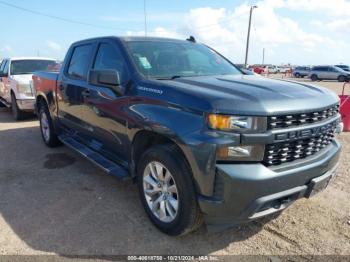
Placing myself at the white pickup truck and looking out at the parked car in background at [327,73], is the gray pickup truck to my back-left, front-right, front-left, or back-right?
back-right

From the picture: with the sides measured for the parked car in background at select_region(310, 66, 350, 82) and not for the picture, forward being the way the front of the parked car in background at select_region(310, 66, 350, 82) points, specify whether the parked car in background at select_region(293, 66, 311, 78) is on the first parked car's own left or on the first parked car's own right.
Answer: on the first parked car's own left

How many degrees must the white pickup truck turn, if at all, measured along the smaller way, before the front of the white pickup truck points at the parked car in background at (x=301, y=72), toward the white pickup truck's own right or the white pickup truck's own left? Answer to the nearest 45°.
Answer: approximately 90° to the white pickup truck's own left

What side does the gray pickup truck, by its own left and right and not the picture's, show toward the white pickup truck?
back

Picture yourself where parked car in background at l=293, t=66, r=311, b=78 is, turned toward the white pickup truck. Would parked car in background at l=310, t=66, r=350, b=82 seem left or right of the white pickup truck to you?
left

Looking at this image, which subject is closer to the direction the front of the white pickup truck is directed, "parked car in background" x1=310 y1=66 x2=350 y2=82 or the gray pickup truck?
the gray pickup truck

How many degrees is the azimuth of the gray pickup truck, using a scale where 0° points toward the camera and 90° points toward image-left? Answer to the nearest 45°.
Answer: approximately 315°

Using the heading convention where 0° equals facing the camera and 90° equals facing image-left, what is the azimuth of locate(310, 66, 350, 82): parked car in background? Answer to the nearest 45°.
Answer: approximately 270°

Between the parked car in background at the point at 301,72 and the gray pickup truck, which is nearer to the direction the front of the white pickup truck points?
the gray pickup truck

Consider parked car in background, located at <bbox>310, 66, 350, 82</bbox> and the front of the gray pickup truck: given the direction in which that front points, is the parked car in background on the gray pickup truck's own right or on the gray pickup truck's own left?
on the gray pickup truck's own left
